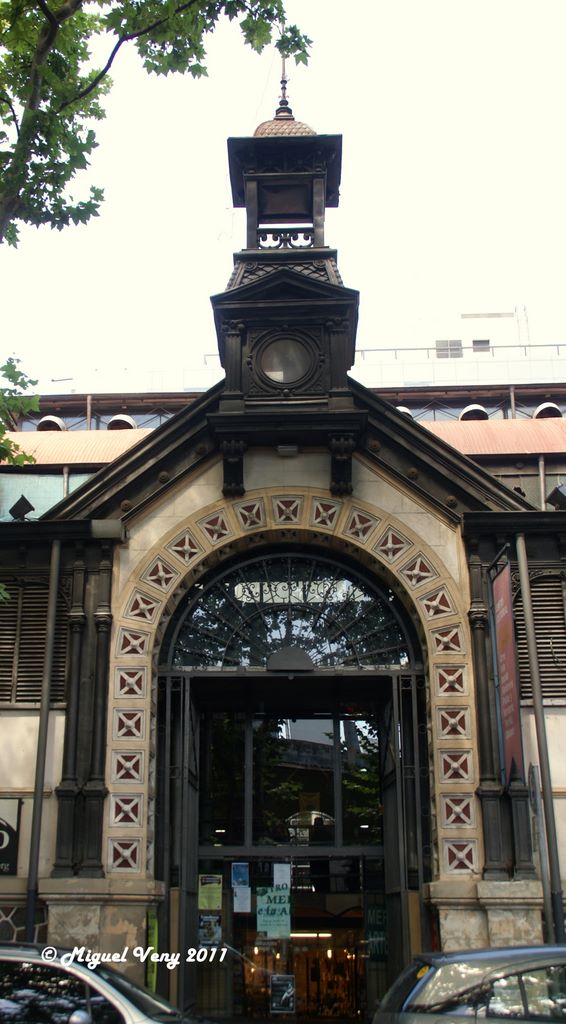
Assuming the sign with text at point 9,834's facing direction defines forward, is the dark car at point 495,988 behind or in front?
in front

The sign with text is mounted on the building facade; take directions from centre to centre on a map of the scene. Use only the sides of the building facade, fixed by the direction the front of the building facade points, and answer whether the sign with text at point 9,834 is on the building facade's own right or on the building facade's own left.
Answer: on the building facade's own right

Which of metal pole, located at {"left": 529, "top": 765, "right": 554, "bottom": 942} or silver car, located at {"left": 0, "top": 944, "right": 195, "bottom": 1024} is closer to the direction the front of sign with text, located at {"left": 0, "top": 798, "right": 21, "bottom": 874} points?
the silver car

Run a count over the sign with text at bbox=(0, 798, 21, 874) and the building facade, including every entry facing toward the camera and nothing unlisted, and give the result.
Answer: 2

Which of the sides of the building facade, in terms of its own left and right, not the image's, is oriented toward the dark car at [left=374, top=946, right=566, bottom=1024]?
front

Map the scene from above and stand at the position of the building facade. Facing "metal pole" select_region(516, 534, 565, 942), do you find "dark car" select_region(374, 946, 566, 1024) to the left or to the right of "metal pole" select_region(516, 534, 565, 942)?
right

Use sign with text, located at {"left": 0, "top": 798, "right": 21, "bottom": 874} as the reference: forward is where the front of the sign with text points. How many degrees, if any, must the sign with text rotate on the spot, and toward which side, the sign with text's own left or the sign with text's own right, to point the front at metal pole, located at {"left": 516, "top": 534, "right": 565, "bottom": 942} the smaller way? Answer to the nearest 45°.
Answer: approximately 90° to the sign with text's own left

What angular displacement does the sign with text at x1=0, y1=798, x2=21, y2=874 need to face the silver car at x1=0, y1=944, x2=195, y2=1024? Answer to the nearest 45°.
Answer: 0° — it already faces it

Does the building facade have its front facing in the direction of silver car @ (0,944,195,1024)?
yes

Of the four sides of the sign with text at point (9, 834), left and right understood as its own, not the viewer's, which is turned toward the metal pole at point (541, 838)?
left
